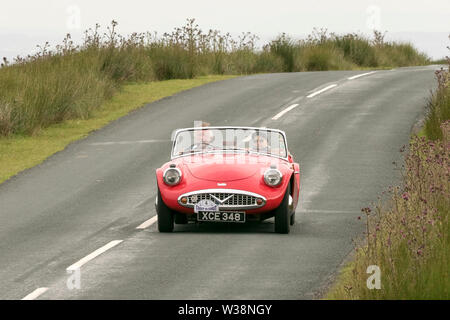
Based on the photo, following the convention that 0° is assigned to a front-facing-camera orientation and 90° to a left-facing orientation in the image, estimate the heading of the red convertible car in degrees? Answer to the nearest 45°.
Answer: approximately 0°
